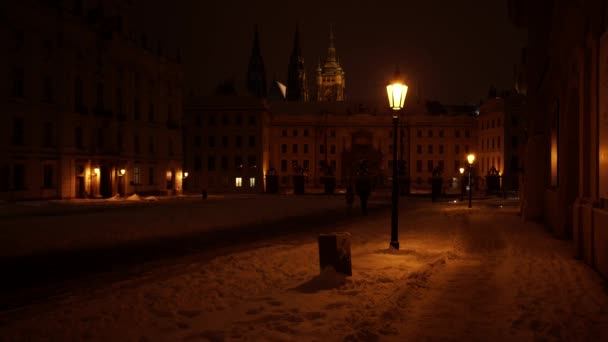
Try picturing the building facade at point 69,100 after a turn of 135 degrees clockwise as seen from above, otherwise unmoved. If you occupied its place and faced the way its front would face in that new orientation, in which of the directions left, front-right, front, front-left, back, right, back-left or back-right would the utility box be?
left

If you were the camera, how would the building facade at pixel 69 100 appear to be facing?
facing the viewer and to the right of the viewer
